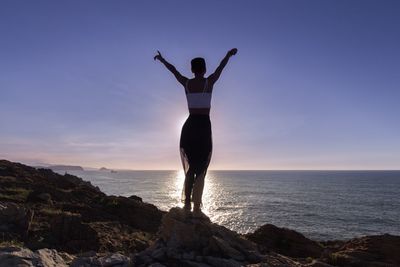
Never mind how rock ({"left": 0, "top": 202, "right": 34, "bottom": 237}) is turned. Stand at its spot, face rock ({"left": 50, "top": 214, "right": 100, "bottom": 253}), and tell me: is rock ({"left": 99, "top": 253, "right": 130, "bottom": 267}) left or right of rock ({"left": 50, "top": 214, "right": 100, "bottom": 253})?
right

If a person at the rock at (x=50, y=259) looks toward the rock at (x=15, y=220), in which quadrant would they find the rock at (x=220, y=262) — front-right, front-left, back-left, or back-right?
back-right

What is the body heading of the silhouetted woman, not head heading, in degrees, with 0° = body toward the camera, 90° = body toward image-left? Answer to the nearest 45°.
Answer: approximately 180°
